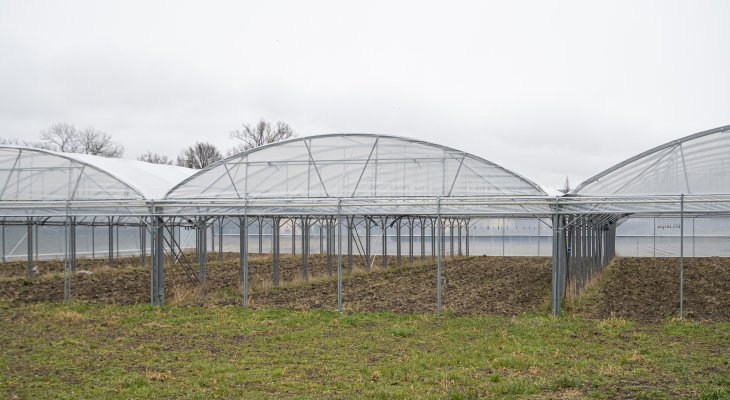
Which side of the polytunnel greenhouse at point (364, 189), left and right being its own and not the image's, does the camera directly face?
front
